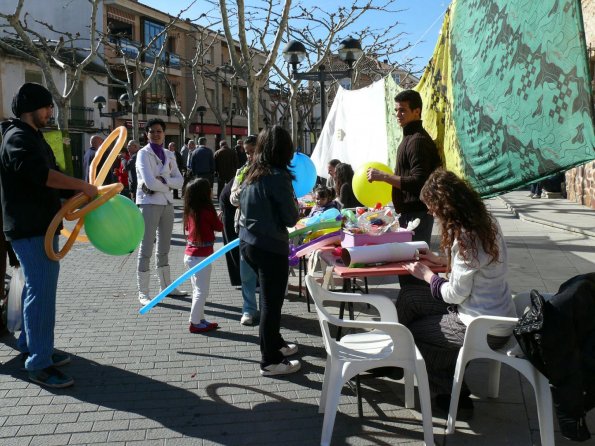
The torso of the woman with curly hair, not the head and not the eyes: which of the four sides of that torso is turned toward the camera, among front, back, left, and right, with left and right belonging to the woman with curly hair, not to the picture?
left

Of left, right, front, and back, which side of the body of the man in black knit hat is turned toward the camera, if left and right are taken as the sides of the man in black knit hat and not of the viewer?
right

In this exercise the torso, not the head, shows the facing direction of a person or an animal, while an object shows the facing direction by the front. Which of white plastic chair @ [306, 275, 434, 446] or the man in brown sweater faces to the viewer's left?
the man in brown sweater

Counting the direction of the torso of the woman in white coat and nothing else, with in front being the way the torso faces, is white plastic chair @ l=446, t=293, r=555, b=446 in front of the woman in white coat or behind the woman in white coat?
in front

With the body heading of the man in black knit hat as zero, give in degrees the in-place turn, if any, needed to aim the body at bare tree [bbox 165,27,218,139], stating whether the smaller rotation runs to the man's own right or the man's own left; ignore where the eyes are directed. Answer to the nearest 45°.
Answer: approximately 90° to the man's own left

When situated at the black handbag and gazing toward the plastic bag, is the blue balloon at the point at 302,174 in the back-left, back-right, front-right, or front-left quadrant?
front-right

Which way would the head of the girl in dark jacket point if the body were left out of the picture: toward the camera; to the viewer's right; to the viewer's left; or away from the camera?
away from the camera

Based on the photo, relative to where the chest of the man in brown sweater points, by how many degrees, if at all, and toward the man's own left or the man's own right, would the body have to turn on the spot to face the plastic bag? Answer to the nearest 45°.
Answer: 0° — they already face it

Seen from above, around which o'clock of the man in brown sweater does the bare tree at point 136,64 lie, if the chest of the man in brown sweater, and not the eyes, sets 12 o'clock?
The bare tree is roughly at 2 o'clock from the man in brown sweater.

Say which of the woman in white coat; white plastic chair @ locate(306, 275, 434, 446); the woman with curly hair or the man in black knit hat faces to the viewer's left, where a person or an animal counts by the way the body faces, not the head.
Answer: the woman with curly hair

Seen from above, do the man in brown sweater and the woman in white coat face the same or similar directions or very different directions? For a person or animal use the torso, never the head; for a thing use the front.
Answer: very different directions

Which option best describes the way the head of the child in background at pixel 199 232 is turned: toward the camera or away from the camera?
away from the camera

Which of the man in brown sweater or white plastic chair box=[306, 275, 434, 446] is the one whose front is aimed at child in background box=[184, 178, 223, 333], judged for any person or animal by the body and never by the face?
the man in brown sweater

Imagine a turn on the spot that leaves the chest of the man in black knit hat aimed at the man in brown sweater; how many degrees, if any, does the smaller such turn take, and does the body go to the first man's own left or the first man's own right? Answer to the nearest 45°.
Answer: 0° — they already face them
